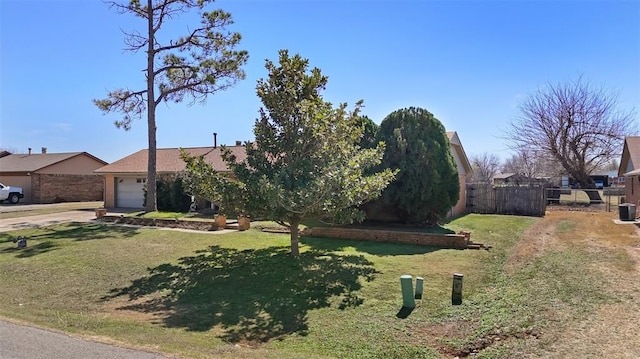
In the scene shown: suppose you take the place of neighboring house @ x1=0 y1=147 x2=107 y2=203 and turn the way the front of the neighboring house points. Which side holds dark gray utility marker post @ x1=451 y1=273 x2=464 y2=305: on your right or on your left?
on your left

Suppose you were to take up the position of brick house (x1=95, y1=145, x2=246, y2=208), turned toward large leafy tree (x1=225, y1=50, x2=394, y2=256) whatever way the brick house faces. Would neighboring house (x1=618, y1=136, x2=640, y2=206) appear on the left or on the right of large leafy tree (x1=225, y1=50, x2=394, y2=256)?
left

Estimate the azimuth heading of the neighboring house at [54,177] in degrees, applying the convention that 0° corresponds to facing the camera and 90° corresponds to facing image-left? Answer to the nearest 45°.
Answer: approximately 45°

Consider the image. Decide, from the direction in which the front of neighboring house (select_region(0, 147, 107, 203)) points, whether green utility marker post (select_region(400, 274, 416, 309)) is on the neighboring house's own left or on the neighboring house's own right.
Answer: on the neighboring house's own left

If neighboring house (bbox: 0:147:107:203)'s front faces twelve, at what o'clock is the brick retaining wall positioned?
The brick retaining wall is roughly at 10 o'clock from the neighboring house.

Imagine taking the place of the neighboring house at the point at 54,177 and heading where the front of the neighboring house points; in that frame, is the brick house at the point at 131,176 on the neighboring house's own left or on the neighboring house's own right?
on the neighboring house's own left

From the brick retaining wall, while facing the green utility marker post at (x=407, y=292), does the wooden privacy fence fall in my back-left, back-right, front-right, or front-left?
back-left

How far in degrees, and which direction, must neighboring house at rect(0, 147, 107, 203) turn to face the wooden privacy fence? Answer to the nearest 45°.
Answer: approximately 90° to its left

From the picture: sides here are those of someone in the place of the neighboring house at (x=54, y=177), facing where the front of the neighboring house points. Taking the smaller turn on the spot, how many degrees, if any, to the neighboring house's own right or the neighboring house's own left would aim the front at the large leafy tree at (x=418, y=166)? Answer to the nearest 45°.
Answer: approximately 45° to the neighboring house's own left
